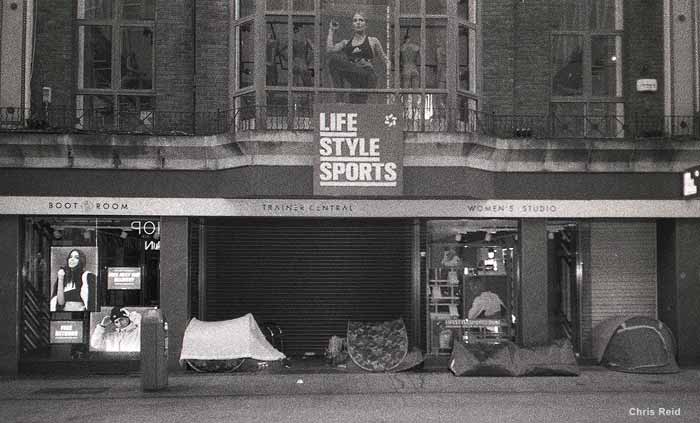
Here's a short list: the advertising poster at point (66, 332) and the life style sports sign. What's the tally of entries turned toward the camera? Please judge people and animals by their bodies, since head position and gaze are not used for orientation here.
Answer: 2

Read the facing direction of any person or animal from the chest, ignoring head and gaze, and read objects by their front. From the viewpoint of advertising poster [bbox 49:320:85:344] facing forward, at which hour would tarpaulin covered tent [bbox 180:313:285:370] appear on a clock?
The tarpaulin covered tent is roughly at 10 o'clock from the advertising poster.

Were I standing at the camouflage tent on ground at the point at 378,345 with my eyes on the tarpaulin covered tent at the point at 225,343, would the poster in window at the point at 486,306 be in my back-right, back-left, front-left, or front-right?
back-right

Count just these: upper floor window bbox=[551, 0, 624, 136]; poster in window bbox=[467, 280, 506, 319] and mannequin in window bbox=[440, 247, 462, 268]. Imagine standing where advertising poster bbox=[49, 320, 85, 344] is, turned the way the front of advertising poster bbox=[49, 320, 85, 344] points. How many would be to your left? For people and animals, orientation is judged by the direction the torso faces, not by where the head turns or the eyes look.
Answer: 3

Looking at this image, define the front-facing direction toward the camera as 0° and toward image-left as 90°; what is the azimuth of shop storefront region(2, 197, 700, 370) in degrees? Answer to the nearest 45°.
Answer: approximately 0°

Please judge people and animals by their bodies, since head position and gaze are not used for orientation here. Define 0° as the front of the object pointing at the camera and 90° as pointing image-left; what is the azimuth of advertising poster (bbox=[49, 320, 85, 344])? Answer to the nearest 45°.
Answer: approximately 0°
